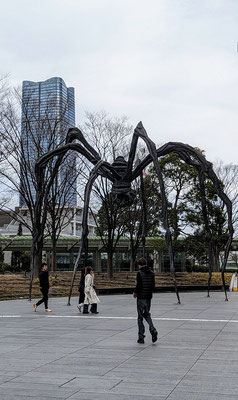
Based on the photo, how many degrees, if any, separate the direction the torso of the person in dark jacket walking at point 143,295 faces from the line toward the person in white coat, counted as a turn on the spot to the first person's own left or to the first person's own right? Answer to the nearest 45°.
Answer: approximately 45° to the first person's own right
